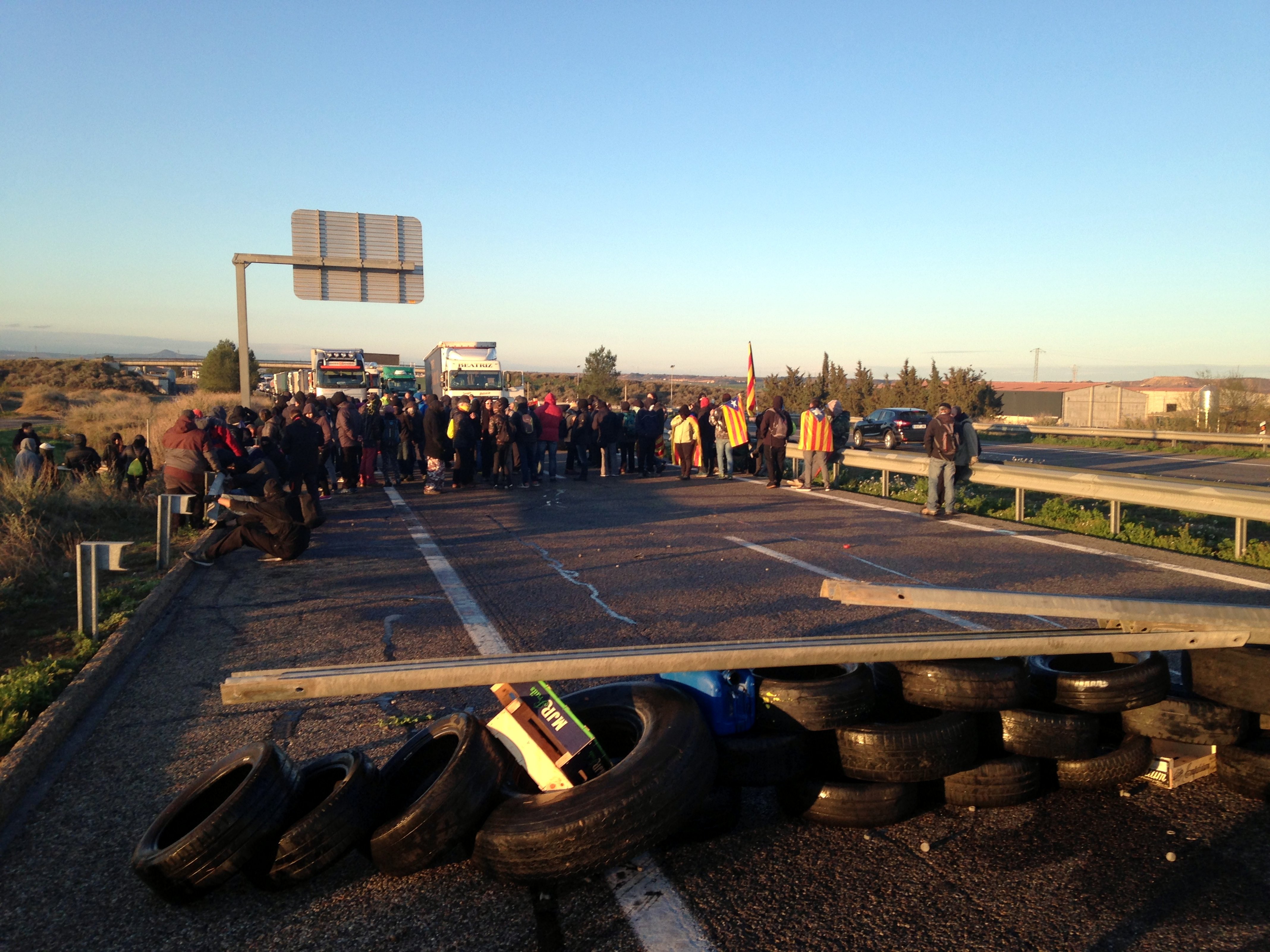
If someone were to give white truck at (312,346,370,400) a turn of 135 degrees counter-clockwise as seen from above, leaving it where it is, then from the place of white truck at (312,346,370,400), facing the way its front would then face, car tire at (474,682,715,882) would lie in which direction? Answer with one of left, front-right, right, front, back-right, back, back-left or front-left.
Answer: back-right

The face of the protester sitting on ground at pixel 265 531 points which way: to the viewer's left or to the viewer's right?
to the viewer's left

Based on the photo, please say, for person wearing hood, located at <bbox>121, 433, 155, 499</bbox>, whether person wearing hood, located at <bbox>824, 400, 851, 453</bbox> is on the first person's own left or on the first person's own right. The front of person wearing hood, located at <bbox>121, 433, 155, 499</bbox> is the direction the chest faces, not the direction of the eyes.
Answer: on the first person's own right

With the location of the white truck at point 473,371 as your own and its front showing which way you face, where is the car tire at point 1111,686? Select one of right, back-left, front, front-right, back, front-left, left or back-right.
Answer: front

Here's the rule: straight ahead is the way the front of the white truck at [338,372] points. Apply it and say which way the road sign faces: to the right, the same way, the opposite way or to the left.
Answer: the opposite way

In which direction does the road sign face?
away from the camera

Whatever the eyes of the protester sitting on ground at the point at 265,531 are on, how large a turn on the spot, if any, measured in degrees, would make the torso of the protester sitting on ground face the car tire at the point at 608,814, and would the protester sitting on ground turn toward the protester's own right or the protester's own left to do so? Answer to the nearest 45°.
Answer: approximately 90° to the protester's own left

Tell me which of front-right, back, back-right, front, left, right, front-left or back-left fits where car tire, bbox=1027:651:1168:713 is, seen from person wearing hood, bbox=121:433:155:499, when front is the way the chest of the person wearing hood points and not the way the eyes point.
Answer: back

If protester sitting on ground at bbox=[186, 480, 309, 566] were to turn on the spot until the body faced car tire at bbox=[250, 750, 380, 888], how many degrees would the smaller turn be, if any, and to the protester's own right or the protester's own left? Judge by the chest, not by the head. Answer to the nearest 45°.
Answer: approximately 90° to the protester's own left

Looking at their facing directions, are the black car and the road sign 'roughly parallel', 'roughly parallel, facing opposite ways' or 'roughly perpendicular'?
roughly parallel

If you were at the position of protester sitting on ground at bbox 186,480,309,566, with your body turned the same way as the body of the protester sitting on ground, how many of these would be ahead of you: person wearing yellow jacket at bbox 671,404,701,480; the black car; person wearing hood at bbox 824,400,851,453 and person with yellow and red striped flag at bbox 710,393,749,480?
0

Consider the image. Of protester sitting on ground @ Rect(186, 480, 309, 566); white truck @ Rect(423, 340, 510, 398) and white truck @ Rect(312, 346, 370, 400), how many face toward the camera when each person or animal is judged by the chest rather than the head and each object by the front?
2

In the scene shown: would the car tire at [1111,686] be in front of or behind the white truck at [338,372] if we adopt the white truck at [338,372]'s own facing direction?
in front

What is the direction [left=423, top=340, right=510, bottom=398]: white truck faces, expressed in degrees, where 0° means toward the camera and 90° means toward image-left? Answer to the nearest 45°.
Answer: approximately 0°

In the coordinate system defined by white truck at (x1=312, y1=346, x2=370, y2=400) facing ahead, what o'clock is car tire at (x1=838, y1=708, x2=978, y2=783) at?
The car tire is roughly at 12 o'clock from the white truck.

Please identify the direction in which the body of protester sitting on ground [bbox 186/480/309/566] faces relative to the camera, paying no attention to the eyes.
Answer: to the viewer's left

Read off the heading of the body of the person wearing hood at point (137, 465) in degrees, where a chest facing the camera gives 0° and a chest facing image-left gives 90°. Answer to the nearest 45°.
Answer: approximately 180°

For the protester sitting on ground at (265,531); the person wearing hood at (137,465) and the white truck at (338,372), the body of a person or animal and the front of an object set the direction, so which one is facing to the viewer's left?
the protester sitting on ground

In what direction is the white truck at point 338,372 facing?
toward the camera

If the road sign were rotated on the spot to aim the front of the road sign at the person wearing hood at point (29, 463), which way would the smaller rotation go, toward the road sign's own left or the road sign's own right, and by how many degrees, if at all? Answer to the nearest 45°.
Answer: approximately 135° to the road sign's own left
